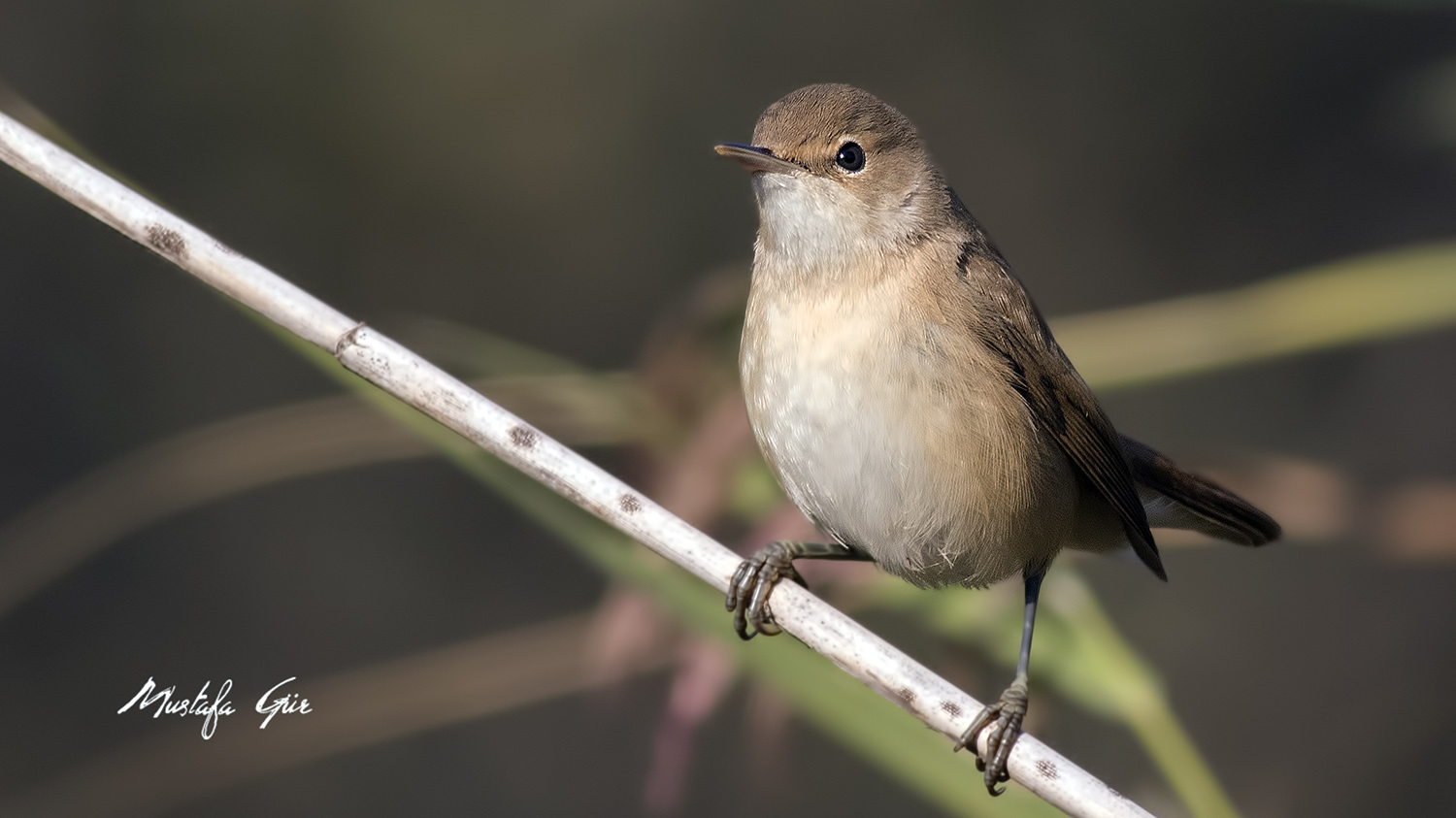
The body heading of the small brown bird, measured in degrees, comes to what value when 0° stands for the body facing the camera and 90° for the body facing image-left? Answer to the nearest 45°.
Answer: approximately 45°
